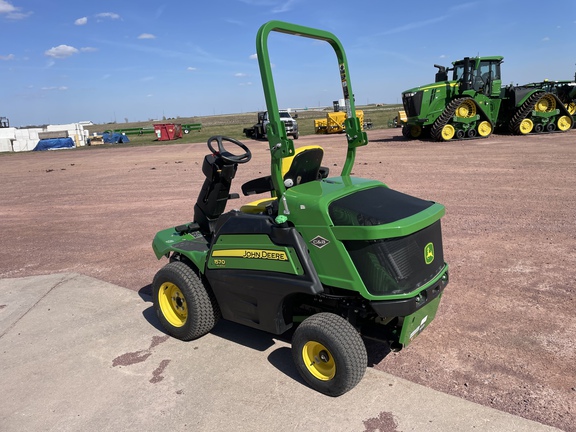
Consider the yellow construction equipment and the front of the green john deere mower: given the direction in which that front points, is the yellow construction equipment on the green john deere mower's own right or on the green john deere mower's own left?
on the green john deere mower's own right

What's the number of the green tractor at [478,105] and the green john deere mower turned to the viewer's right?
0

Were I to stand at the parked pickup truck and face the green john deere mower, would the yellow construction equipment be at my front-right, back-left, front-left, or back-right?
back-left

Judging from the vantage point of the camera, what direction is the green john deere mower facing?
facing away from the viewer and to the left of the viewer

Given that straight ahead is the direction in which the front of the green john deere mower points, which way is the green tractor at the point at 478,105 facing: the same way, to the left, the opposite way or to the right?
to the left

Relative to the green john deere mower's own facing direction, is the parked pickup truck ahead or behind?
ahead

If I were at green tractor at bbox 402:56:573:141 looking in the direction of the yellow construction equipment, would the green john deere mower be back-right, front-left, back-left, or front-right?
back-left

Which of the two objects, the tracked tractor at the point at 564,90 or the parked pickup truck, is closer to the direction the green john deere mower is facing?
the parked pickup truck

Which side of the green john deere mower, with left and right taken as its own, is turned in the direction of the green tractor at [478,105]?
right
